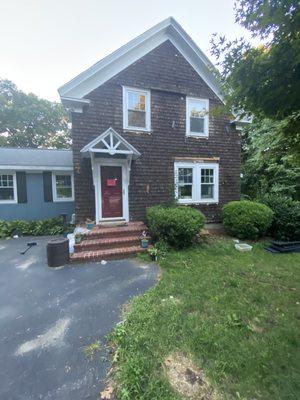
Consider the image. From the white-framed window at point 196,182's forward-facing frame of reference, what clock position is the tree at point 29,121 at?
The tree is roughly at 4 o'clock from the white-framed window.

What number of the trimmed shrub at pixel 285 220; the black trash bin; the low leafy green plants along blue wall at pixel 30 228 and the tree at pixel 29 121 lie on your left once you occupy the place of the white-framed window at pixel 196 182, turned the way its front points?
1

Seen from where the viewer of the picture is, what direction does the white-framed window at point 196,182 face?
facing the viewer

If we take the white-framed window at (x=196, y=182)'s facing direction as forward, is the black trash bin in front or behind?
in front

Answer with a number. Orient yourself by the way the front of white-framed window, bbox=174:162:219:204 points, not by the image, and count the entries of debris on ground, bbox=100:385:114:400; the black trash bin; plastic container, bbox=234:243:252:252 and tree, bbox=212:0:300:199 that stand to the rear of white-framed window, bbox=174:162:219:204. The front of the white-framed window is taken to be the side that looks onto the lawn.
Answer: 0

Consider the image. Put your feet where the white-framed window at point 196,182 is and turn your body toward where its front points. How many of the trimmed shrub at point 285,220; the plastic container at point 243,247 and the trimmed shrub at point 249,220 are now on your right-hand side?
0

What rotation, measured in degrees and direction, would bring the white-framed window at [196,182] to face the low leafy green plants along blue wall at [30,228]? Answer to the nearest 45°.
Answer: approximately 90° to its right

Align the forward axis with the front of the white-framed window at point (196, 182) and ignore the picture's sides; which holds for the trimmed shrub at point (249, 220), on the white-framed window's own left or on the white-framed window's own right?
on the white-framed window's own left

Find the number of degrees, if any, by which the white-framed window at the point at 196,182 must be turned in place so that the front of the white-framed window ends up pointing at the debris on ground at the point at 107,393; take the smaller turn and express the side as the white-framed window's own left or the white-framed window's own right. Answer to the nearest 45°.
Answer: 0° — it already faces it

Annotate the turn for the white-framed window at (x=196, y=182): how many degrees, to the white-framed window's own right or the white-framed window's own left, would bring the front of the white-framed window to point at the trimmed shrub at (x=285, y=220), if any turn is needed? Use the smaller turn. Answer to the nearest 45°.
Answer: approximately 90° to the white-framed window's own left

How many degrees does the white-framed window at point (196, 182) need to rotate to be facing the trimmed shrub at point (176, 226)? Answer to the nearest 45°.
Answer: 0° — it already faces it

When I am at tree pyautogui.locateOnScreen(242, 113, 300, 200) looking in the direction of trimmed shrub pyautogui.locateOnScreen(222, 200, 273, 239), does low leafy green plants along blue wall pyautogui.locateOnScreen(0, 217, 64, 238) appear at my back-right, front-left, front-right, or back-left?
front-right
